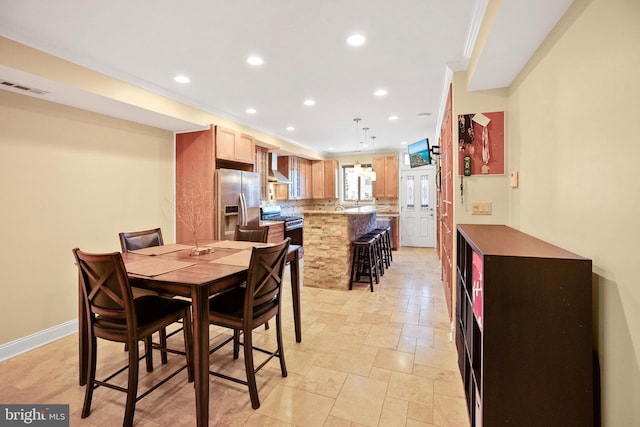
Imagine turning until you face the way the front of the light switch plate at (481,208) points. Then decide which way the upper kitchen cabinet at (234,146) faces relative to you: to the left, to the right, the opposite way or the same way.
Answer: to the left

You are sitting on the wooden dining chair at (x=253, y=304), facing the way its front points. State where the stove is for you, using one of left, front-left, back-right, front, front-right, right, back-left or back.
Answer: front-right

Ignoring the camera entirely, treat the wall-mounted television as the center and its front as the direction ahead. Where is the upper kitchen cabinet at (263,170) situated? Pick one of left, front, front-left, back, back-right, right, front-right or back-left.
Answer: front-right

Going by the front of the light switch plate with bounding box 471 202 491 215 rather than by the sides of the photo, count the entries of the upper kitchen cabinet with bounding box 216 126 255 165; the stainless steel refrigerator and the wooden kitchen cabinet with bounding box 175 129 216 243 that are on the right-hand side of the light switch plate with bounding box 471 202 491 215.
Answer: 3

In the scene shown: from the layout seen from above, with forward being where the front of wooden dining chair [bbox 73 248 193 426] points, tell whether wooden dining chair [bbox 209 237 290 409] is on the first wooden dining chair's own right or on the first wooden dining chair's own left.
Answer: on the first wooden dining chair's own right

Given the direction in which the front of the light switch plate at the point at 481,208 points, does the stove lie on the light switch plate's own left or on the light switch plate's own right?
on the light switch plate's own right

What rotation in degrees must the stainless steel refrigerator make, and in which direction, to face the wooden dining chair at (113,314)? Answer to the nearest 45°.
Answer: approximately 45° to its right

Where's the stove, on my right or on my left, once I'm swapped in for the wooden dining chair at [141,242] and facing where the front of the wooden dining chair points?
on my left

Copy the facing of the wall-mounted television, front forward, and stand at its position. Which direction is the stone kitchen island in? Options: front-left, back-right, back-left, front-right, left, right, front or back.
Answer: front

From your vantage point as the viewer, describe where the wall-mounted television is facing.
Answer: facing the viewer and to the left of the viewer

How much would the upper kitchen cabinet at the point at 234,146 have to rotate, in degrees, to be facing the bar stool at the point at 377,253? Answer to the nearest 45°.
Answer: approximately 45° to its left

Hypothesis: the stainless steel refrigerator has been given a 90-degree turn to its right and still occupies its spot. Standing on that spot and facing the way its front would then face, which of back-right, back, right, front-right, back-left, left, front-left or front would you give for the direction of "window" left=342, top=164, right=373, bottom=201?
back
